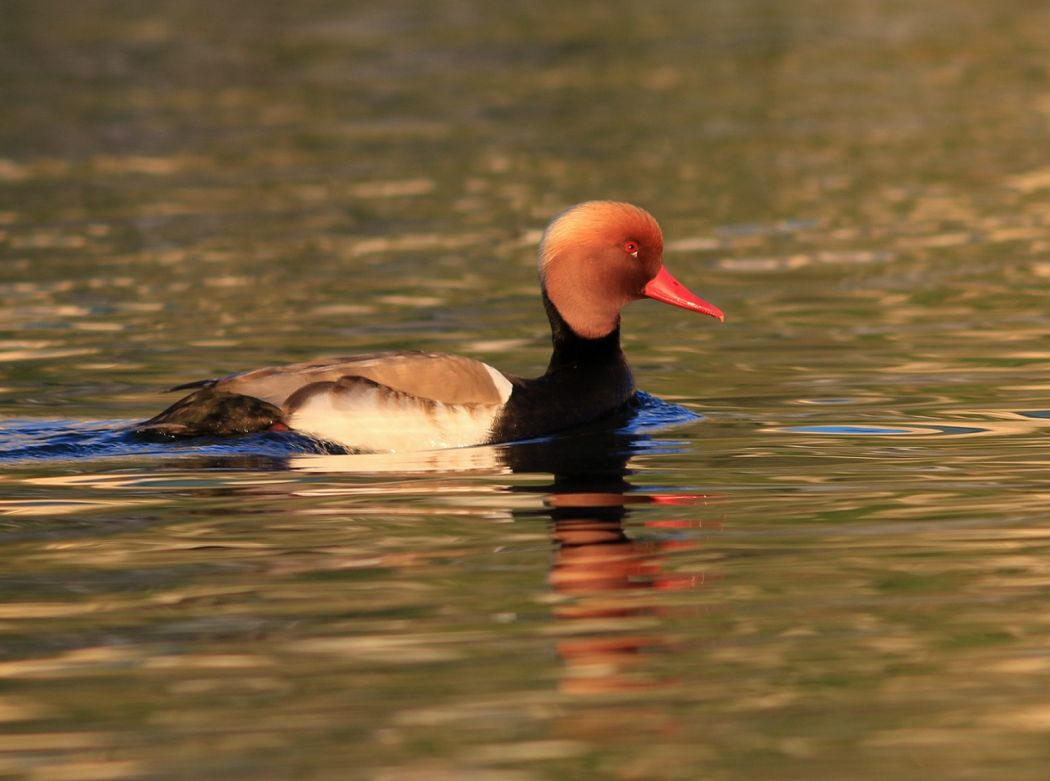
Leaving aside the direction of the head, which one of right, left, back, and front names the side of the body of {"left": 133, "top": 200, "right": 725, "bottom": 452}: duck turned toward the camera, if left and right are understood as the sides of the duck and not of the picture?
right
